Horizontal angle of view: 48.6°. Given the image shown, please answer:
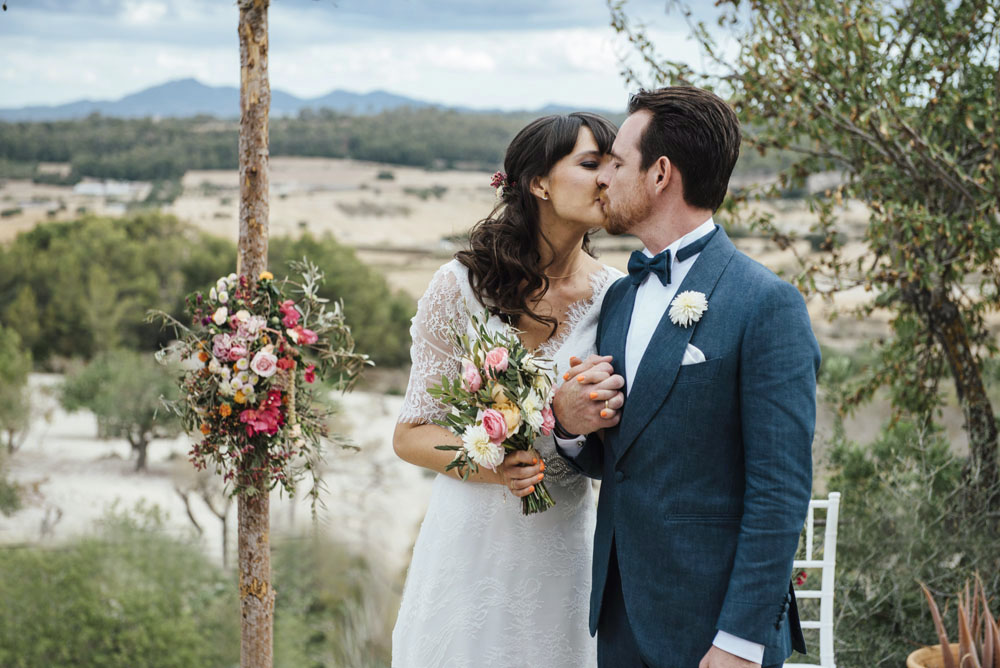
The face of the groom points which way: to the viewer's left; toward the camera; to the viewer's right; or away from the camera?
to the viewer's left

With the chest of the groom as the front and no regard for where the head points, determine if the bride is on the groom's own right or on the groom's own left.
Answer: on the groom's own right

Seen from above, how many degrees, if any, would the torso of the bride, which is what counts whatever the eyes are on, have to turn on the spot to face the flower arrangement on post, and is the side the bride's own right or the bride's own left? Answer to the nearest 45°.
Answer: approximately 180°

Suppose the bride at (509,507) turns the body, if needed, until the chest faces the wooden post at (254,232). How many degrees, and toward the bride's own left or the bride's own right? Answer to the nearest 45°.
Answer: approximately 180°

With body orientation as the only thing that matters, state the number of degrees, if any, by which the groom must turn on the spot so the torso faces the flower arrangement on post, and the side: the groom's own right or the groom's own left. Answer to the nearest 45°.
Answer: approximately 90° to the groom's own right

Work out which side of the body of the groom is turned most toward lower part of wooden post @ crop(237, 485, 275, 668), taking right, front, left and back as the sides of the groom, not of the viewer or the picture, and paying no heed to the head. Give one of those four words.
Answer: right

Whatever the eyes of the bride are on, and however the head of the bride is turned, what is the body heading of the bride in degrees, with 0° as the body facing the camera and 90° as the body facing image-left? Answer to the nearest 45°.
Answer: approximately 315°

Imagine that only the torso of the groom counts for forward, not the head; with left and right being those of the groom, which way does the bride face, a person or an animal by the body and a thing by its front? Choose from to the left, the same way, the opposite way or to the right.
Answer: to the left

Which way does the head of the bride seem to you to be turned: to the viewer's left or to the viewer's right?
to the viewer's right

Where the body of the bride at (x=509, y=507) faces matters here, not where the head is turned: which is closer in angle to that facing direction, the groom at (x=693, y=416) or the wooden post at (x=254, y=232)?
the groom

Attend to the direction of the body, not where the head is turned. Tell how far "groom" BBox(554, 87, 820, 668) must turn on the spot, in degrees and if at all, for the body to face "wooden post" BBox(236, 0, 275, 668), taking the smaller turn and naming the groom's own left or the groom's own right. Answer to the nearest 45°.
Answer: approximately 90° to the groom's own right
